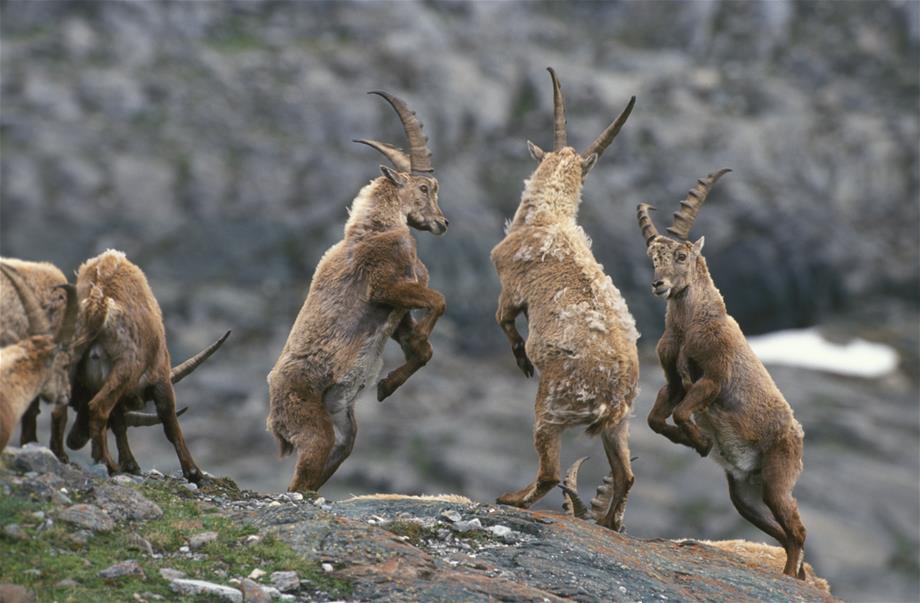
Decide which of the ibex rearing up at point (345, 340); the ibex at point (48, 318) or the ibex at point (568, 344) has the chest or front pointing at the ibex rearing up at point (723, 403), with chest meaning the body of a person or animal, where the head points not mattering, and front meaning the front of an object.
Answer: the ibex rearing up at point (345, 340)

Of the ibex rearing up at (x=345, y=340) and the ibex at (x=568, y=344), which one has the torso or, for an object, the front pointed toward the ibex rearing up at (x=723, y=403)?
the ibex rearing up at (x=345, y=340)

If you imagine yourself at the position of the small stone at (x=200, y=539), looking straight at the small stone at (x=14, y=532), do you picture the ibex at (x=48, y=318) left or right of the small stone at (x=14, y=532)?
right

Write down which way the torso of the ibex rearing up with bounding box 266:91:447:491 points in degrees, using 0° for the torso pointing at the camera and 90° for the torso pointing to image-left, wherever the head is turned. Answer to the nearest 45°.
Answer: approximately 270°

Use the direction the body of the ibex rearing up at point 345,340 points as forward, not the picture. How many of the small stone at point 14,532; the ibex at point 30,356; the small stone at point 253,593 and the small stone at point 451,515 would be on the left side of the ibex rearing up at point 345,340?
0

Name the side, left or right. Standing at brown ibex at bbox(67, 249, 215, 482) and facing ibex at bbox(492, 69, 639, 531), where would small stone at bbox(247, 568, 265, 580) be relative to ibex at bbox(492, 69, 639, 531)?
right
